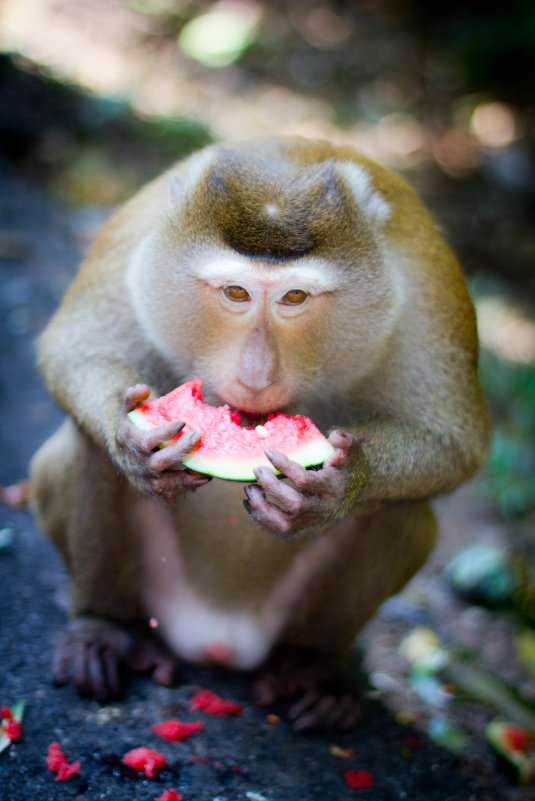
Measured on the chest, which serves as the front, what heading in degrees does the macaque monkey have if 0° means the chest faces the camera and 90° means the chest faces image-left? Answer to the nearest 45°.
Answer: approximately 0°

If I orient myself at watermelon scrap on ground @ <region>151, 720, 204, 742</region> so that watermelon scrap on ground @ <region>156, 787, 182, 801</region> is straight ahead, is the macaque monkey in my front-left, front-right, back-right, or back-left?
back-left
